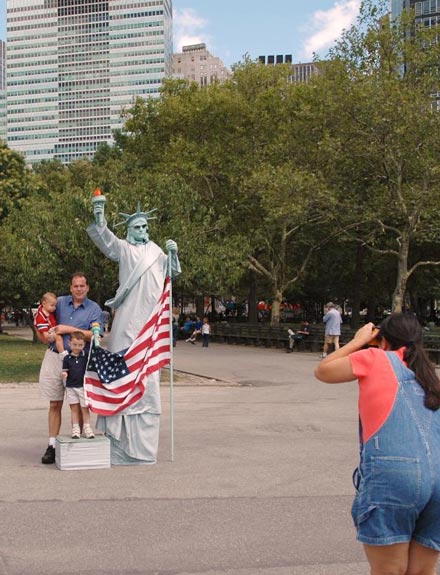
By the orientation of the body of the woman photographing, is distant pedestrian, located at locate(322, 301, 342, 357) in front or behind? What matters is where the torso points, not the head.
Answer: in front

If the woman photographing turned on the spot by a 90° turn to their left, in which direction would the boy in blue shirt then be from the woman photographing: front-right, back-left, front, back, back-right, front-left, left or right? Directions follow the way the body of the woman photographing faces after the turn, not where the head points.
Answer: right

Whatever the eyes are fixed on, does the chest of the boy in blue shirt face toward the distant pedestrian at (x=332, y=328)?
no

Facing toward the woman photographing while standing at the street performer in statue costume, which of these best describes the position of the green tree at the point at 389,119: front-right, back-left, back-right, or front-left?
back-left

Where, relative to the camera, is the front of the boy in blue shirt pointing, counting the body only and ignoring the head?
toward the camera

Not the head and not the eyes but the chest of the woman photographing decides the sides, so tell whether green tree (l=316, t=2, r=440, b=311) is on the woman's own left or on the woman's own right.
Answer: on the woman's own right

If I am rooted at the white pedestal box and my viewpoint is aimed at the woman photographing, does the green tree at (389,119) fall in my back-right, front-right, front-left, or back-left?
back-left

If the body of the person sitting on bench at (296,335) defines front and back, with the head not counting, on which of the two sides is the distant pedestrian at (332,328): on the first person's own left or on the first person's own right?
on the first person's own left

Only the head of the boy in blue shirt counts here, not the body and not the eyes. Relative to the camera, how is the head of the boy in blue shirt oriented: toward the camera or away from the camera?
toward the camera

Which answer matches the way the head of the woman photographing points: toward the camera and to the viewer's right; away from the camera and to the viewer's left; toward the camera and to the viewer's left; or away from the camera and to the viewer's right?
away from the camera and to the viewer's left

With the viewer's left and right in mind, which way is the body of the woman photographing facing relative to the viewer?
facing away from the viewer and to the left of the viewer
